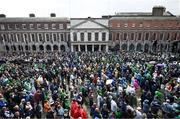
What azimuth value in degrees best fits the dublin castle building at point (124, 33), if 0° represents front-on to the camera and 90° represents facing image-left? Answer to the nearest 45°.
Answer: approximately 0°

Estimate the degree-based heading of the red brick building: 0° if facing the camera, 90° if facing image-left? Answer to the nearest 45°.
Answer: approximately 0°
